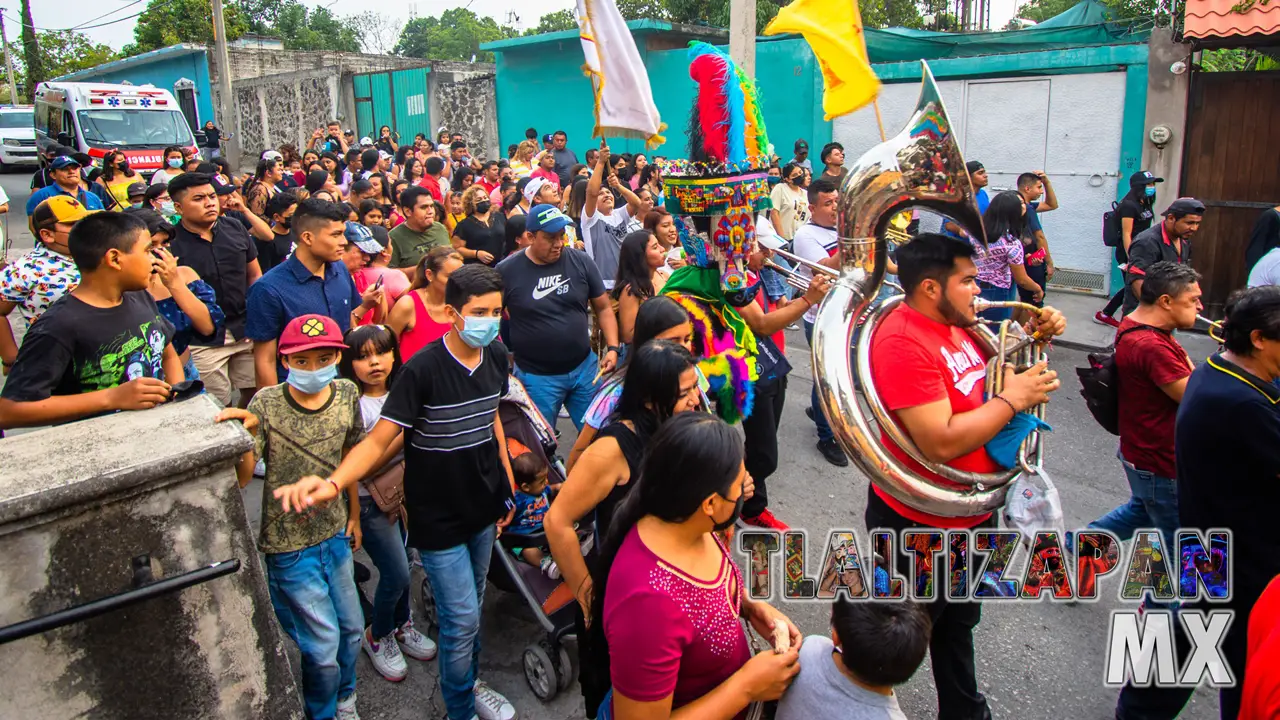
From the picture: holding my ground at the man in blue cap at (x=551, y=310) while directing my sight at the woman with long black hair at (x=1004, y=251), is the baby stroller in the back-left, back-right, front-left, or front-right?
back-right

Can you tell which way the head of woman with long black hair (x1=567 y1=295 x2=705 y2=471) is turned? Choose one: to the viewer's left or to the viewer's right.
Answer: to the viewer's right

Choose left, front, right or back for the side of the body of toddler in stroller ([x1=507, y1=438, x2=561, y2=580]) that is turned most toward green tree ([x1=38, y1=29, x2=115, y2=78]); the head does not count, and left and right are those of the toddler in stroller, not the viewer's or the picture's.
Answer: back

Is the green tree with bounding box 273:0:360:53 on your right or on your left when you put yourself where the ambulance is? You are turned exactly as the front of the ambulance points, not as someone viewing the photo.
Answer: on your left

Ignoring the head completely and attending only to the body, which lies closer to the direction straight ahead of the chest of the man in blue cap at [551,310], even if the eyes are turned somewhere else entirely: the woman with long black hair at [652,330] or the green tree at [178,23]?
the woman with long black hair

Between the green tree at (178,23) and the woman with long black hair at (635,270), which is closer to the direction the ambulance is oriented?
the woman with long black hair

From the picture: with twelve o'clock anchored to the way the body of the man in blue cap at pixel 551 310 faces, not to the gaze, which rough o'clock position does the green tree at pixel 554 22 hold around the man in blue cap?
The green tree is roughly at 6 o'clock from the man in blue cap.

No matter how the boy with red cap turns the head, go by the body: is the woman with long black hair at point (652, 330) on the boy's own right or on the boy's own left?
on the boy's own left

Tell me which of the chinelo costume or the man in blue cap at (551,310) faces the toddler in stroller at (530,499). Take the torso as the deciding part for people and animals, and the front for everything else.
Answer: the man in blue cap

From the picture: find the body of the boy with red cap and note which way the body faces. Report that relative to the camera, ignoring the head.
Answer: toward the camera

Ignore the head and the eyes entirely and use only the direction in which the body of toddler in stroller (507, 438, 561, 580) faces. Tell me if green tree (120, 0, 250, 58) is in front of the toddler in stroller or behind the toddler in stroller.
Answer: behind
